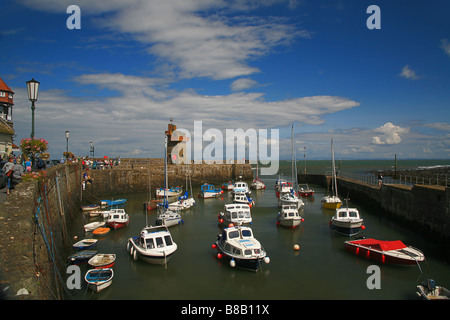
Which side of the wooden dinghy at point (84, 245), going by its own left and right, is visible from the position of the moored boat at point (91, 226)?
right

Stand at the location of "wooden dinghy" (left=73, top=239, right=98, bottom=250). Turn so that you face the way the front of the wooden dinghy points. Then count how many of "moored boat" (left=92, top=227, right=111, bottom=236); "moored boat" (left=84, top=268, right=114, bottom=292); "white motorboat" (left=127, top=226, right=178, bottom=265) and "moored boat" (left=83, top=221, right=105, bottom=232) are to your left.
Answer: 2

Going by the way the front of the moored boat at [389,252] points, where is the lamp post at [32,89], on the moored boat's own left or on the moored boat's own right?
on the moored boat's own right

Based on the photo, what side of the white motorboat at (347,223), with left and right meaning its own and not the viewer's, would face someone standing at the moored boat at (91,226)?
right

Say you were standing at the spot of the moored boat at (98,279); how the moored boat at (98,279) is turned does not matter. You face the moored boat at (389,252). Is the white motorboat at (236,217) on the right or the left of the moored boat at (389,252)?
left

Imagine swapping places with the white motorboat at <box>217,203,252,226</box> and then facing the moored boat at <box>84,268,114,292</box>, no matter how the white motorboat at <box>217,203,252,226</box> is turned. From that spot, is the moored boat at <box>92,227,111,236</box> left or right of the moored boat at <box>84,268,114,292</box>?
right
